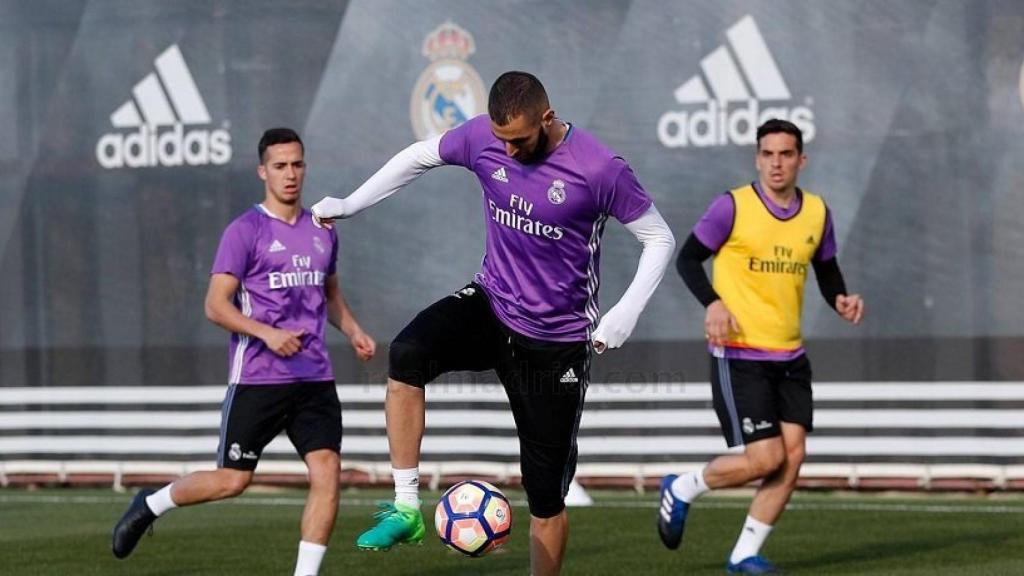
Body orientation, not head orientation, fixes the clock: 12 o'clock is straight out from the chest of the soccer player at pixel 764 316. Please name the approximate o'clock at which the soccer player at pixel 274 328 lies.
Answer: the soccer player at pixel 274 328 is roughly at 4 o'clock from the soccer player at pixel 764 316.

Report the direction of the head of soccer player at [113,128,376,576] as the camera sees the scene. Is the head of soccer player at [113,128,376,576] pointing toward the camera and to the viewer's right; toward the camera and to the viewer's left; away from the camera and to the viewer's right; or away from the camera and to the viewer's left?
toward the camera and to the viewer's right

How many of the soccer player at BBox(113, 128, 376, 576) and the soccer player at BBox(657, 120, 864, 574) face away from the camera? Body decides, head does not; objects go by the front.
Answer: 0

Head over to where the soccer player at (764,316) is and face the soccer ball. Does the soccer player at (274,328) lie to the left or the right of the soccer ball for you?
right

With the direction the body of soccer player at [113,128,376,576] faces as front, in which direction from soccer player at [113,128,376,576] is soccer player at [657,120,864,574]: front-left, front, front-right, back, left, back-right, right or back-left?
front-left

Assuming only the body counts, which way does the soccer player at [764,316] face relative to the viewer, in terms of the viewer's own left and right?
facing the viewer and to the right of the viewer

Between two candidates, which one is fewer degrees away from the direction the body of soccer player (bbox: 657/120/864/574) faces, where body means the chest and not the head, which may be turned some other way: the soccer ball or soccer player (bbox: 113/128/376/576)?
the soccer ball

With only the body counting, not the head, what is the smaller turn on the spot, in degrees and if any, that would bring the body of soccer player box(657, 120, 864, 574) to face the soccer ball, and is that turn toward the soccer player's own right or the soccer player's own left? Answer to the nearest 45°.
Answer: approximately 90° to the soccer player's own right

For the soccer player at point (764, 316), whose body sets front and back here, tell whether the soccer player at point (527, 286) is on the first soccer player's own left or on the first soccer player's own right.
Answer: on the first soccer player's own right
